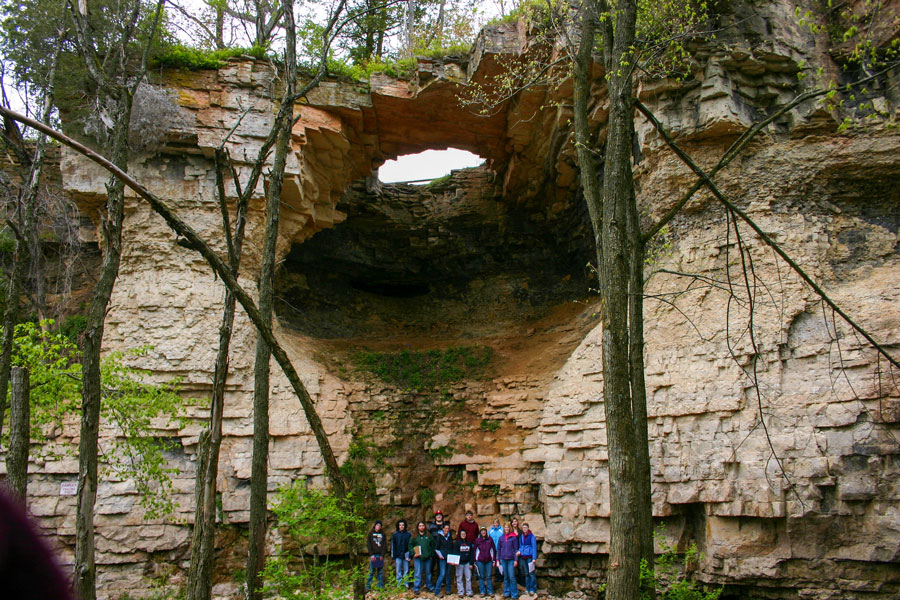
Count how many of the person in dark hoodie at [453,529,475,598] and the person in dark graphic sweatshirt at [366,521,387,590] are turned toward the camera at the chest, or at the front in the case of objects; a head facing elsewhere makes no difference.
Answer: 2

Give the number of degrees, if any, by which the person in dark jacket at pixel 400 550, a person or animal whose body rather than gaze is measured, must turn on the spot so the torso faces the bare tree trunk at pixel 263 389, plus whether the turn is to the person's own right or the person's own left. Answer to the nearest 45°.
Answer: approximately 45° to the person's own right

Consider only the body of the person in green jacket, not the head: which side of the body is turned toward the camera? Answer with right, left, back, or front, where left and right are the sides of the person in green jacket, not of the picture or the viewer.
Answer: front

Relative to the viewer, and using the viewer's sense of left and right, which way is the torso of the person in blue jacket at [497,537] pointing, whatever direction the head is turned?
facing the viewer

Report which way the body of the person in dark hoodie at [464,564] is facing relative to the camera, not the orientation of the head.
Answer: toward the camera

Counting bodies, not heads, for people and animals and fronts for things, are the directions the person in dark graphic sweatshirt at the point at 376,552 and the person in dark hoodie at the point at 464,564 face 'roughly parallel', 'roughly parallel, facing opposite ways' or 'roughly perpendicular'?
roughly parallel

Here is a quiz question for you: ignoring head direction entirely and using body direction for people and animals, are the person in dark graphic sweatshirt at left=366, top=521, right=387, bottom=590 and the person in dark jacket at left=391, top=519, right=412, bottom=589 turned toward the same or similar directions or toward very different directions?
same or similar directions
